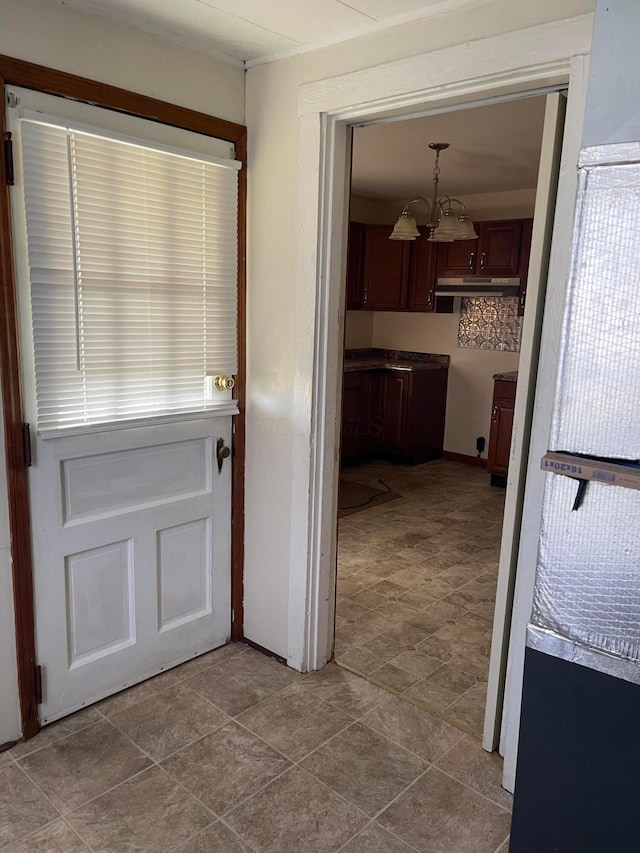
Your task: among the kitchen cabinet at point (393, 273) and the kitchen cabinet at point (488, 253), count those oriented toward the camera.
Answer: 2

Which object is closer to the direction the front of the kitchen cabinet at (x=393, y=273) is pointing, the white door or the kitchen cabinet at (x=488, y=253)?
the white door

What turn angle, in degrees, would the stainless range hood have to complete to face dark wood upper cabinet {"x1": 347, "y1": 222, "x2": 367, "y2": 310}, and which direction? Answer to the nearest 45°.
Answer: approximately 90° to its right

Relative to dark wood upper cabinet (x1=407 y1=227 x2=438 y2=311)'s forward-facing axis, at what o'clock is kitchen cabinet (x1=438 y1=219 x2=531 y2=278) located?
The kitchen cabinet is roughly at 10 o'clock from the dark wood upper cabinet.

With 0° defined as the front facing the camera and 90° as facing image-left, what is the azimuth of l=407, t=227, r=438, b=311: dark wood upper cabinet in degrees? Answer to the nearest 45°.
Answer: approximately 0°
